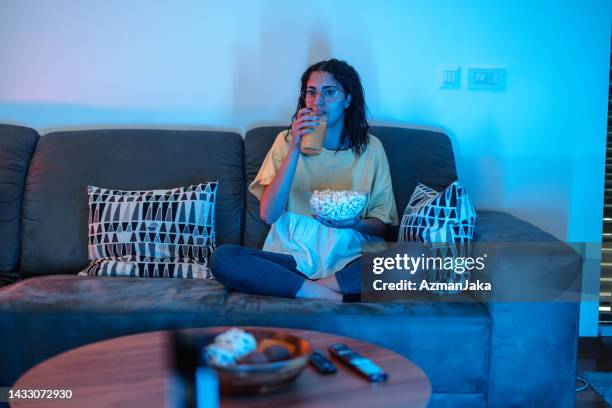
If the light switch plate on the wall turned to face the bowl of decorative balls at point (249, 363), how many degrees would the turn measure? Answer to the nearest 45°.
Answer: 0° — it already faces it

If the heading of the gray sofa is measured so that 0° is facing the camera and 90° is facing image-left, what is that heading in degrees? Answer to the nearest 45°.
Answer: approximately 0°

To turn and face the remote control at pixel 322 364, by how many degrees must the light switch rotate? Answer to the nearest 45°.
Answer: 0° — it already faces it
